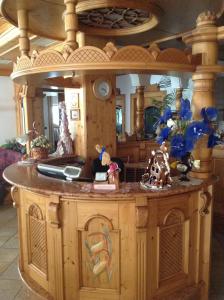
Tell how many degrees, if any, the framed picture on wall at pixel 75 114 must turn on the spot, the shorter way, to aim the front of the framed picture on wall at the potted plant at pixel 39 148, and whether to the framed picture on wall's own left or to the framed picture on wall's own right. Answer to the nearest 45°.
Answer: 0° — it already faces it

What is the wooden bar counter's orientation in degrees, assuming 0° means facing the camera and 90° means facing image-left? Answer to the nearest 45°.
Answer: approximately 0°

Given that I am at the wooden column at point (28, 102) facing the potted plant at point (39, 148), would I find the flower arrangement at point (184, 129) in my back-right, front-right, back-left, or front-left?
front-left

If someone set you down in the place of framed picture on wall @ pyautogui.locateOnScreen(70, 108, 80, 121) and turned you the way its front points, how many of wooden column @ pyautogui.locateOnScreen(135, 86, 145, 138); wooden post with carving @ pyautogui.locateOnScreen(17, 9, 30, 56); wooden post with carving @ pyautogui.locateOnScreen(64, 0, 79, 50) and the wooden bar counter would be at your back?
1

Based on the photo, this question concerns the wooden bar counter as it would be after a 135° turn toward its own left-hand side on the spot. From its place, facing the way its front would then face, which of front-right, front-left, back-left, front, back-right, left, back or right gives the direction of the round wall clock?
front-left

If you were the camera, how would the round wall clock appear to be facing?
facing the viewer and to the right of the viewer

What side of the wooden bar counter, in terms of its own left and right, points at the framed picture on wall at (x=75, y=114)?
back

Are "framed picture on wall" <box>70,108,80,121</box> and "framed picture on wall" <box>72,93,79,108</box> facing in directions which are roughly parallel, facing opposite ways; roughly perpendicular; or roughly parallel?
roughly parallel

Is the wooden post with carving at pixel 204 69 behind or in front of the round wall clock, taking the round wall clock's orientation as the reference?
in front

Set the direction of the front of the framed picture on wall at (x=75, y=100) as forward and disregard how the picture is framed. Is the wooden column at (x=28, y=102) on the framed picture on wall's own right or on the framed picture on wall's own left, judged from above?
on the framed picture on wall's own right

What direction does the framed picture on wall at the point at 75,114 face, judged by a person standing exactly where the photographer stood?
facing the viewer and to the left of the viewer

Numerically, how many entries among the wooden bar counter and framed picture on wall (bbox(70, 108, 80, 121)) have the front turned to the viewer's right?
0

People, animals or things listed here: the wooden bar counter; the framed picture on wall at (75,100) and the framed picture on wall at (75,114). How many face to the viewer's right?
0

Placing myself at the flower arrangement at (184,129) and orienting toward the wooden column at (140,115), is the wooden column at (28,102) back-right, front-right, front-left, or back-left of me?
front-left
